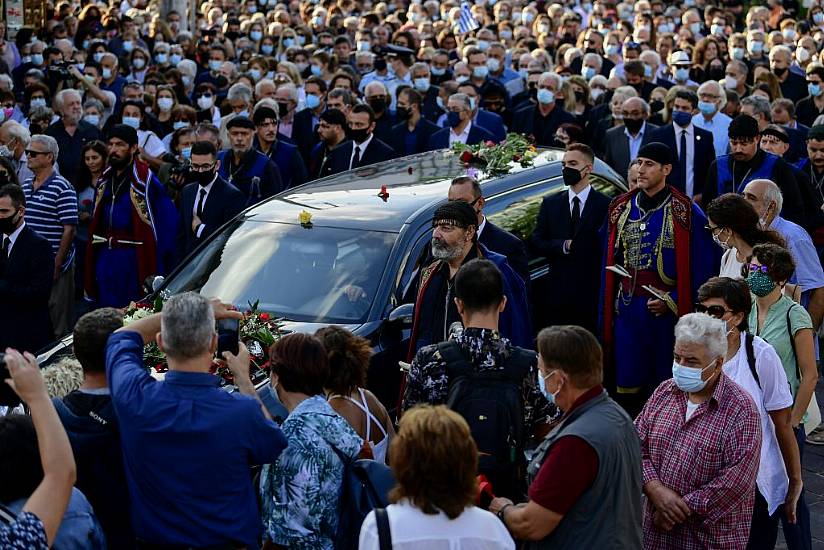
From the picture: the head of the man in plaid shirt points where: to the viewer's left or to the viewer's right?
to the viewer's left

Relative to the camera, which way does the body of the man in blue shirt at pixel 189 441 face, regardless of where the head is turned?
away from the camera

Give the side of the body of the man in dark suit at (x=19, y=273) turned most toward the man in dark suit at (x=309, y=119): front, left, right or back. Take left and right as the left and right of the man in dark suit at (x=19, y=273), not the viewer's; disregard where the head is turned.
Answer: back

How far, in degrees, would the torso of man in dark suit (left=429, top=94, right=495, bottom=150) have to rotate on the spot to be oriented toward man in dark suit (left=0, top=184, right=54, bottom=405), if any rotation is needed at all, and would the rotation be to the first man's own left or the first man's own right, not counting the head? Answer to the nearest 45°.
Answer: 0° — they already face them

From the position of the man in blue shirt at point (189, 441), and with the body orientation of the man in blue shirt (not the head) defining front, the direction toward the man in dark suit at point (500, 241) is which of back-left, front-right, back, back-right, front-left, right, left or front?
front-right

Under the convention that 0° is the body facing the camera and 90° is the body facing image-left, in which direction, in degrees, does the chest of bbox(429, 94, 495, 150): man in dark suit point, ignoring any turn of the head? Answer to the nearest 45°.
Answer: approximately 45°

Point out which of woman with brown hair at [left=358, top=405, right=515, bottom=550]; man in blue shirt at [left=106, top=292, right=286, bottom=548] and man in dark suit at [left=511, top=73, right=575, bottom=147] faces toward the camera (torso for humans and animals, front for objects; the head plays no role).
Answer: the man in dark suit

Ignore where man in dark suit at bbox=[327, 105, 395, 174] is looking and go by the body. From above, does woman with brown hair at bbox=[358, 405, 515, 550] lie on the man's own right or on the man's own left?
on the man's own left

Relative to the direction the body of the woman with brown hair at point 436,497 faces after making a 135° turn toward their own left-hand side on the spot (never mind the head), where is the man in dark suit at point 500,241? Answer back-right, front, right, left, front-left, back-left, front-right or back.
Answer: back-right

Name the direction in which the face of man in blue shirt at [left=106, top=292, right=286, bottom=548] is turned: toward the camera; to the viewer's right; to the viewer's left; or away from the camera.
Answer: away from the camera

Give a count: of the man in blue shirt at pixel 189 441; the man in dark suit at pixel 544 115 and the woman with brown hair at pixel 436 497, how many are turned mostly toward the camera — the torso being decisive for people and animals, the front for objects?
1

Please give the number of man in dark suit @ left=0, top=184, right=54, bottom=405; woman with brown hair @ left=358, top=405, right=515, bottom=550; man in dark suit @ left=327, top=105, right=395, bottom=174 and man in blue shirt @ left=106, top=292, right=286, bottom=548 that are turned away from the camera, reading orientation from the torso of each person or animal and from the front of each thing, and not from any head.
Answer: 2

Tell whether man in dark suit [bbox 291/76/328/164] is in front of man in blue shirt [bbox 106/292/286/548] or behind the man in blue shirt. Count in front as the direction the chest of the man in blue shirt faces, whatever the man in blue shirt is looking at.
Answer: in front

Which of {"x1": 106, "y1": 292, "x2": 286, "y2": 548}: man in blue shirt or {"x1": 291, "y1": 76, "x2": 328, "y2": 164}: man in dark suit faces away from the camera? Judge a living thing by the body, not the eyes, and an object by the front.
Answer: the man in blue shirt

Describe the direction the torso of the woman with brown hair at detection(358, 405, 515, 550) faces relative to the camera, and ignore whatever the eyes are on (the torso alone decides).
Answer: away from the camera

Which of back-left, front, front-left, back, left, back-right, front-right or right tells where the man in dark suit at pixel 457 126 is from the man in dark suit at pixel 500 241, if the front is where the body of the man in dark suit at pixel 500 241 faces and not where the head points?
back-right

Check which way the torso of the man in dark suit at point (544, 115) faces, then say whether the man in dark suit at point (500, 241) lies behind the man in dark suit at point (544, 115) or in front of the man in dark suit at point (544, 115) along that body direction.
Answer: in front

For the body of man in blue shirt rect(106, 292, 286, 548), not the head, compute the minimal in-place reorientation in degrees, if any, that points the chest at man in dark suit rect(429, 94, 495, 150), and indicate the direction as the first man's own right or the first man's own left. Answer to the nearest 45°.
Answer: approximately 45° to the first man's own right

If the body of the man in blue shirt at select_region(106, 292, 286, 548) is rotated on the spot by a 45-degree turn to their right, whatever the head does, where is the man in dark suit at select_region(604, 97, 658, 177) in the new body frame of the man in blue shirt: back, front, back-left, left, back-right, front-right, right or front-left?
front
